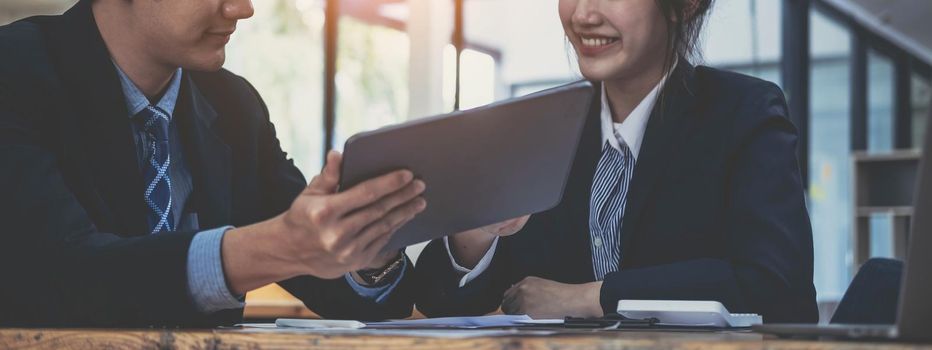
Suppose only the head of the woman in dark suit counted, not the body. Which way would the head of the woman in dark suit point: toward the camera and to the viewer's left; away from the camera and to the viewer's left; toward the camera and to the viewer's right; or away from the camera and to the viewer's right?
toward the camera and to the viewer's left

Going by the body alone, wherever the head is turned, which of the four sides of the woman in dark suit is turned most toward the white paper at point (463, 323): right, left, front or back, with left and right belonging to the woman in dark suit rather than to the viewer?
front

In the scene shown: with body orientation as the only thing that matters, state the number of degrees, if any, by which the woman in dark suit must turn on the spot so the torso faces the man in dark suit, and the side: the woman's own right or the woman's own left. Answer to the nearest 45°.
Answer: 0° — they already face them

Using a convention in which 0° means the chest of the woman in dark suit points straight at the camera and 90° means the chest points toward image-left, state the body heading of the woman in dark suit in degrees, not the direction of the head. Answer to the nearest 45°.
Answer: approximately 45°

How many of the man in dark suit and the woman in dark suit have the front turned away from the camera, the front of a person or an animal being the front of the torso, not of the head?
0

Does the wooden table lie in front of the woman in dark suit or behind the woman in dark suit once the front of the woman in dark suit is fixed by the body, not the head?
in front

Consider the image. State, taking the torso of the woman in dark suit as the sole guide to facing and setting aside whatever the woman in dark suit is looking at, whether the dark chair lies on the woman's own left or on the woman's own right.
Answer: on the woman's own left
